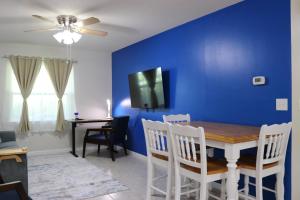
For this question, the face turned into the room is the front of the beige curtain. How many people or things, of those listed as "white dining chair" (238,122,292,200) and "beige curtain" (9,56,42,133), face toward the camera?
1

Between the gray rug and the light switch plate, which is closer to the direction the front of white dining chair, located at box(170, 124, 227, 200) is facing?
the light switch plate

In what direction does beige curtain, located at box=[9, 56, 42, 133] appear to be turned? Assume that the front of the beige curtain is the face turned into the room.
toward the camera

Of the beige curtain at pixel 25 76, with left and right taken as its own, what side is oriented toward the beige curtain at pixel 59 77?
left

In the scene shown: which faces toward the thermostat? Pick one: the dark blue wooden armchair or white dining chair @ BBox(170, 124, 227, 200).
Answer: the white dining chair

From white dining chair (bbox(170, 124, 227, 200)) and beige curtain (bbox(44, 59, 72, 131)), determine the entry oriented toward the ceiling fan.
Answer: the beige curtain

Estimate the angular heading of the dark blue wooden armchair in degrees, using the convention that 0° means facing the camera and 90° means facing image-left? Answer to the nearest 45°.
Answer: approximately 135°

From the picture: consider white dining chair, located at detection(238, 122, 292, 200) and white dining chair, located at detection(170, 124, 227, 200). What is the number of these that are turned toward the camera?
0

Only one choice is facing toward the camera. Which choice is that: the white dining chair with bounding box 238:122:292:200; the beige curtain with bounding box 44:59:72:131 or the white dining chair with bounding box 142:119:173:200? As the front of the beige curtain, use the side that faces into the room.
the beige curtain

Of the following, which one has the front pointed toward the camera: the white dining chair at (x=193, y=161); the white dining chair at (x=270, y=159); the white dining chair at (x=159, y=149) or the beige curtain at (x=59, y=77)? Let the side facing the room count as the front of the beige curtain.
the beige curtain

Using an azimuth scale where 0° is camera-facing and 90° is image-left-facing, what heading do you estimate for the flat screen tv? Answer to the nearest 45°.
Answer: approximately 45°

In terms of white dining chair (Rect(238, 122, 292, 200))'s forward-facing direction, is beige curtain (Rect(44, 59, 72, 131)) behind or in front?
in front

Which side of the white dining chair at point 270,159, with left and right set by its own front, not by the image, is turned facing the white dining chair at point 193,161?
left
